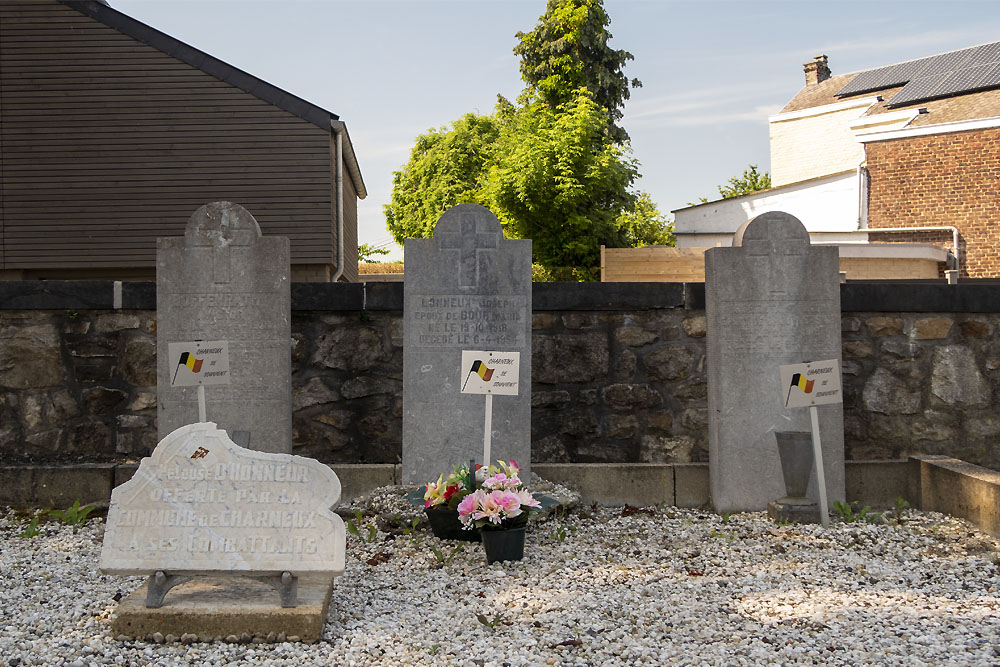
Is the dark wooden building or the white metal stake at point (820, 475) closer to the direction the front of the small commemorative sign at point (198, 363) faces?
the white metal stake

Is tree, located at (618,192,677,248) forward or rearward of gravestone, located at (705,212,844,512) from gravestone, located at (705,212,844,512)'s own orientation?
rearward

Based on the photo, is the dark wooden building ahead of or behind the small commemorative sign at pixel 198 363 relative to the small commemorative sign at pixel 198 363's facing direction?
behind

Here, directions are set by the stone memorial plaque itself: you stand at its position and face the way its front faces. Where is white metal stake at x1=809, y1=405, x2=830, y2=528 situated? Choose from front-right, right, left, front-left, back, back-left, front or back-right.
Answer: left

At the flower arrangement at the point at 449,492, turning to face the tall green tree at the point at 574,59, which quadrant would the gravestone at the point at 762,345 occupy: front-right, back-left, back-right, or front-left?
front-right

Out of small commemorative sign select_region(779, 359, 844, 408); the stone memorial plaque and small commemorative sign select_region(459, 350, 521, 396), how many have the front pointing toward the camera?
3

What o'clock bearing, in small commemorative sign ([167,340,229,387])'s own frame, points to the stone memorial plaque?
The stone memorial plaque is roughly at 12 o'clock from the small commemorative sign.

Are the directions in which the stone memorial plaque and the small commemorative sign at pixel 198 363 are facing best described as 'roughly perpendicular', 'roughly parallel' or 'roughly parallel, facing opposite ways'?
roughly parallel

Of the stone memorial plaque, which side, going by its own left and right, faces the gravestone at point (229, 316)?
back

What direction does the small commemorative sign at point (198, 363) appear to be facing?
toward the camera

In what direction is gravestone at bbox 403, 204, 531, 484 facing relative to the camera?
toward the camera

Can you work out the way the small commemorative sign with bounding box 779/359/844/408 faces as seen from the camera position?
facing the viewer

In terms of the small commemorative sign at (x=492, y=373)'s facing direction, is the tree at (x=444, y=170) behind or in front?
behind

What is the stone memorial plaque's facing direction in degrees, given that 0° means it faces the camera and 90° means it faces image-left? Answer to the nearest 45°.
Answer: approximately 0°

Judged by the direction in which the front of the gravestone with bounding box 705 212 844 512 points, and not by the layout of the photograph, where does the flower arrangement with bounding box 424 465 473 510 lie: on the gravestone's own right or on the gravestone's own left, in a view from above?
on the gravestone's own right
